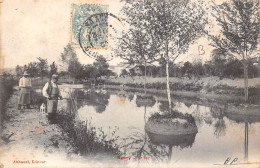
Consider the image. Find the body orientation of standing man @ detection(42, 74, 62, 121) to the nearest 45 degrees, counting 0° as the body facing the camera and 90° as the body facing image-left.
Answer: approximately 315°

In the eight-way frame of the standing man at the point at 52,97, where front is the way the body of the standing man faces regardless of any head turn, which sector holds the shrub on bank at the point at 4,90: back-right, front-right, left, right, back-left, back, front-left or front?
back-right

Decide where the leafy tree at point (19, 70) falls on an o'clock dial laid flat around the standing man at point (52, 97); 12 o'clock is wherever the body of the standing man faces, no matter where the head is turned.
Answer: The leafy tree is roughly at 5 o'clock from the standing man.

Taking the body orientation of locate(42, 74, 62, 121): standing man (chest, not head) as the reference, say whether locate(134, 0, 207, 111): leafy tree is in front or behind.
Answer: in front
